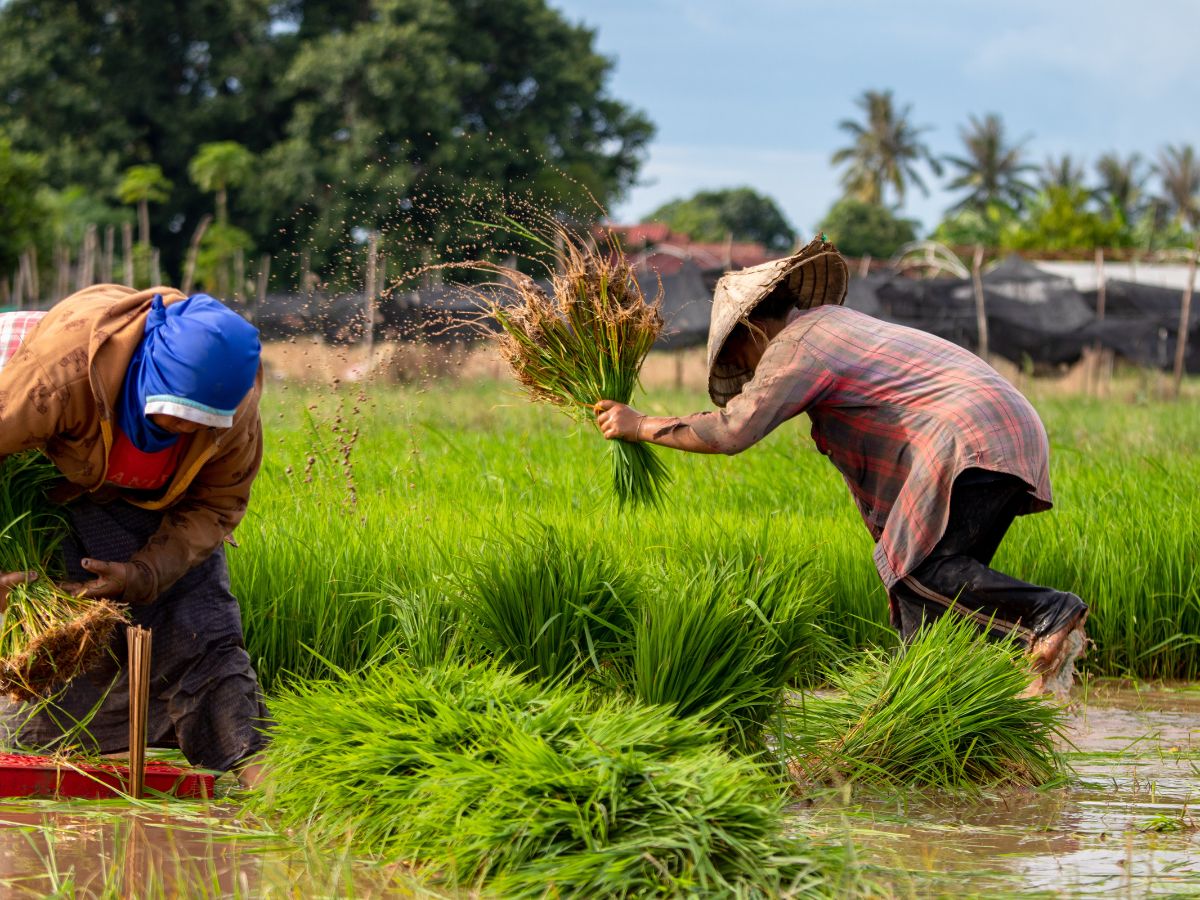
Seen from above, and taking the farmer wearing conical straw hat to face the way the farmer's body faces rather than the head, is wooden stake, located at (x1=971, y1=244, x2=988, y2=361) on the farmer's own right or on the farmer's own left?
on the farmer's own right

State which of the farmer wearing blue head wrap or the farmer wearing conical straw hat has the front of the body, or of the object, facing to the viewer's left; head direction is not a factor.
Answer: the farmer wearing conical straw hat

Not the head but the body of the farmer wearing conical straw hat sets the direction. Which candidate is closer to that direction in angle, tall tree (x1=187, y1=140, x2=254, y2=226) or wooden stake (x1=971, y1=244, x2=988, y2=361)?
the tall tree

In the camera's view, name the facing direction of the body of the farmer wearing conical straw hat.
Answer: to the viewer's left

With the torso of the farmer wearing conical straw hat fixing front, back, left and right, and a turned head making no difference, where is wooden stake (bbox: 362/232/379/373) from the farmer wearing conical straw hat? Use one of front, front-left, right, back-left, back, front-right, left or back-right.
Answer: front-right

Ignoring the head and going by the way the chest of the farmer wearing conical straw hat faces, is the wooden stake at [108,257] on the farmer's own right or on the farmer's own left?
on the farmer's own right
